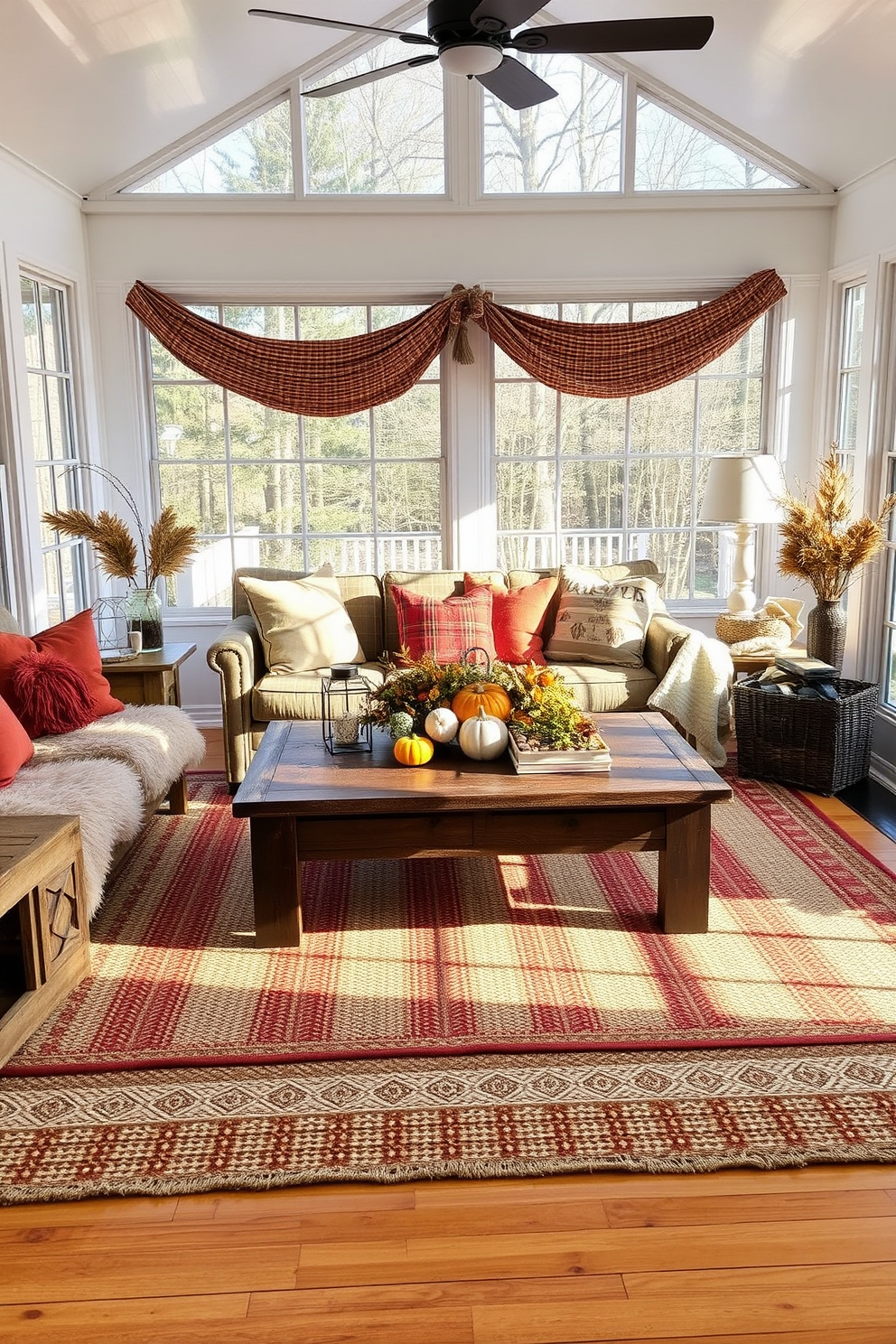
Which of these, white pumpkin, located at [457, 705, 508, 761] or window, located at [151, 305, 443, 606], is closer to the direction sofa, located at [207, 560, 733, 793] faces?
the white pumpkin

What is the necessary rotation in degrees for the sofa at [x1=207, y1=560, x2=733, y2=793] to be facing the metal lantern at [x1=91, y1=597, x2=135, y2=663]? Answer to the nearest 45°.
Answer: approximately 90° to its right

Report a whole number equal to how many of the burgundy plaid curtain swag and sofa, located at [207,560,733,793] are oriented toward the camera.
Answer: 2

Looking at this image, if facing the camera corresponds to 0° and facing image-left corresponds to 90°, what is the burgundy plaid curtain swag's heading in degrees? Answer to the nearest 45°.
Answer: approximately 0°

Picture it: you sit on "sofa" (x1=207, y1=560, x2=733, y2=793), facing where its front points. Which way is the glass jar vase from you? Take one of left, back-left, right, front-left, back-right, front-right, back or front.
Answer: right

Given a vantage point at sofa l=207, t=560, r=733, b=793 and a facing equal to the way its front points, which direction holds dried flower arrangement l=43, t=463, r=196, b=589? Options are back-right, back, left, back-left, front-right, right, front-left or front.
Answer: right

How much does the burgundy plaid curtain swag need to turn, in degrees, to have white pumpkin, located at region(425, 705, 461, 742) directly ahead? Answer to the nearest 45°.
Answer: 0° — it already faces it

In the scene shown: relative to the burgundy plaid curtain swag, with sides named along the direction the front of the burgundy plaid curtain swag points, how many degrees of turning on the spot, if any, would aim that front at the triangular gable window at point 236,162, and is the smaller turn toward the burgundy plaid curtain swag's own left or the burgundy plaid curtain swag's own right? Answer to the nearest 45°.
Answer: approximately 90° to the burgundy plaid curtain swag's own right
